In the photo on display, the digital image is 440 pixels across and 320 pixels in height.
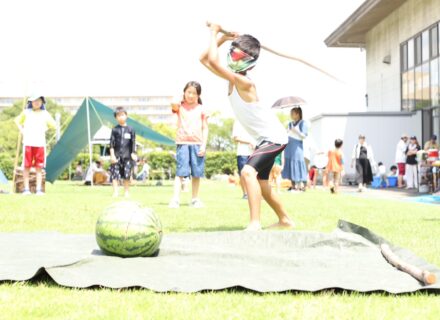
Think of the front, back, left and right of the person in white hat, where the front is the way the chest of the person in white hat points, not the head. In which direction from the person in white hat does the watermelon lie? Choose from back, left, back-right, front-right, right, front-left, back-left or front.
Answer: front

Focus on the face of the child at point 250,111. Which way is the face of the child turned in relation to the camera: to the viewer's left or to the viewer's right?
to the viewer's left

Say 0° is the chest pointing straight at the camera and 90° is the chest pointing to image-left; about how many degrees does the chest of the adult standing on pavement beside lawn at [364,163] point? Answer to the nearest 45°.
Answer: approximately 0°

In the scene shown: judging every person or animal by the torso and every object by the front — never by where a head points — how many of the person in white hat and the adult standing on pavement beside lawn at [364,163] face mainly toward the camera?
2

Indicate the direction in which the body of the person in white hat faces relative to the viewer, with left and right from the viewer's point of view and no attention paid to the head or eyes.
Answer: facing the viewer

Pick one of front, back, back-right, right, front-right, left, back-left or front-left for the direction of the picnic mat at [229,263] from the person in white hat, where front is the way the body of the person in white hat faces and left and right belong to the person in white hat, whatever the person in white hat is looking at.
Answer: front

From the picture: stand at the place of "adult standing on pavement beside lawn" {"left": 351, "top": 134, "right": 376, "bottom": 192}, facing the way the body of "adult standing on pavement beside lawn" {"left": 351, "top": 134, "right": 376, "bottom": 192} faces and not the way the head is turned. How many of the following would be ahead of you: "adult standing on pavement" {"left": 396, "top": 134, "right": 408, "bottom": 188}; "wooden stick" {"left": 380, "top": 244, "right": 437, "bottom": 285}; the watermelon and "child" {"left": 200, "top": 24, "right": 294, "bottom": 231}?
3

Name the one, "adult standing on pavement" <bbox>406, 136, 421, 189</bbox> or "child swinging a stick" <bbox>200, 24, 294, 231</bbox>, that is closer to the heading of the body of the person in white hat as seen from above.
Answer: the child swinging a stick

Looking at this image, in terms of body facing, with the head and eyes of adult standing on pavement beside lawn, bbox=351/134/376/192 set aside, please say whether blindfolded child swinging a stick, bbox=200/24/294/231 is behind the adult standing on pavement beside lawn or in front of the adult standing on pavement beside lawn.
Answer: in front

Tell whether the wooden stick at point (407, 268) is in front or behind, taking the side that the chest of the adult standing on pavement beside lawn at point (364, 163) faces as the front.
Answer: in front

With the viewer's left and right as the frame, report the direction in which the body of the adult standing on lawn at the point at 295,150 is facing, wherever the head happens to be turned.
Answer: facing the viewer and to the left of the viewer
